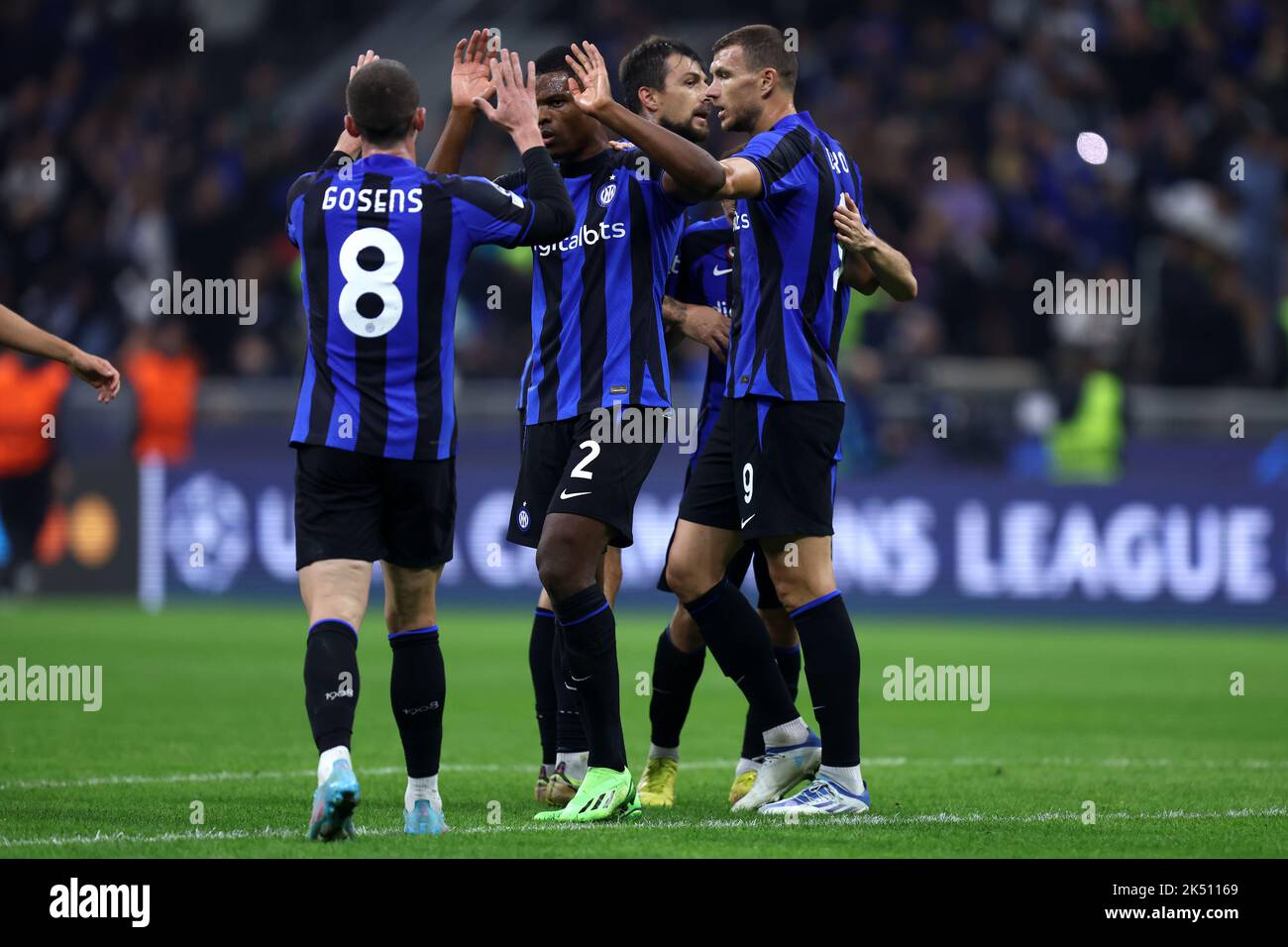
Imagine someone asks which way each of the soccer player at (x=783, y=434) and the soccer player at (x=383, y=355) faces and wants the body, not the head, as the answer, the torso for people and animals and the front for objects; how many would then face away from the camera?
1

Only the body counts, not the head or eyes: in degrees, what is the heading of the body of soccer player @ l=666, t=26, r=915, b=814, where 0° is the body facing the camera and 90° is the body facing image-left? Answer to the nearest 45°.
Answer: approximately 90°

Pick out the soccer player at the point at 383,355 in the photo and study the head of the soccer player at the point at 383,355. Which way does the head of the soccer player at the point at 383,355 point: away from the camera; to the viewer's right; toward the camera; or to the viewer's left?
away from the camera

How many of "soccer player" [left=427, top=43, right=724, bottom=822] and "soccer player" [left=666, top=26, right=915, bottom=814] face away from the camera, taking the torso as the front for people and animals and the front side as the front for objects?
0

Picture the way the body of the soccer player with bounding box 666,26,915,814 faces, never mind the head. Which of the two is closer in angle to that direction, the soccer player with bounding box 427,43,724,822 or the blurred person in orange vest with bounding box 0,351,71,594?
the soccer player

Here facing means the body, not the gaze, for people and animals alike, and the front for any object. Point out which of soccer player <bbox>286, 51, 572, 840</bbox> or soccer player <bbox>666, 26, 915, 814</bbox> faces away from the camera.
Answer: soccer player <bbox>286, 51, 572, 840</bbox>

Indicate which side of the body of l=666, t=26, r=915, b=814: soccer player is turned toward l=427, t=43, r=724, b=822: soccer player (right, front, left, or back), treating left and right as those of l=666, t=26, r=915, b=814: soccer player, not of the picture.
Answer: front

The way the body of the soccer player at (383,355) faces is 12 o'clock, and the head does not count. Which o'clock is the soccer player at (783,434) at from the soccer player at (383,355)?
the soccer player at (783,434) is roughly at 2 o'clock from the soccer player at (383,355).

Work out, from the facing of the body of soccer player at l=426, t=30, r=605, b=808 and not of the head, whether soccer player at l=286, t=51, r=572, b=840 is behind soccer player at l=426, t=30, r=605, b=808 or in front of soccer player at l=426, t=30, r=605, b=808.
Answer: in front

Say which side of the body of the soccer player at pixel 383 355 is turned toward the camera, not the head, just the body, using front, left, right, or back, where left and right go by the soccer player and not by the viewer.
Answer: back

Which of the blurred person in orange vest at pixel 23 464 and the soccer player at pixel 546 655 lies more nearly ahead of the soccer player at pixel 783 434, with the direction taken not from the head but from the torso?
the soccer player

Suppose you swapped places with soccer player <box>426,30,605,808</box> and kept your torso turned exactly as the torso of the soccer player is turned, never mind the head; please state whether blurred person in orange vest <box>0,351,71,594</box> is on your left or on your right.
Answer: on your right

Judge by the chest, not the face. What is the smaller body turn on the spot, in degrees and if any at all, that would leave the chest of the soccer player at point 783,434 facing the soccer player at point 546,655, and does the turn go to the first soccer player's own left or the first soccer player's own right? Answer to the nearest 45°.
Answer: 0° — they already face them
